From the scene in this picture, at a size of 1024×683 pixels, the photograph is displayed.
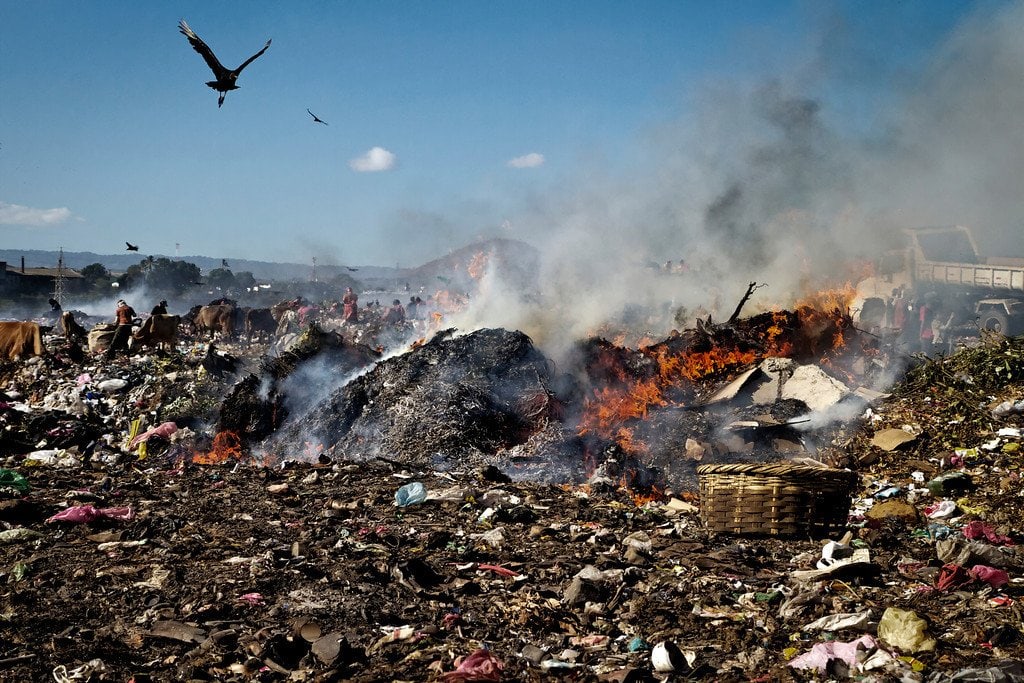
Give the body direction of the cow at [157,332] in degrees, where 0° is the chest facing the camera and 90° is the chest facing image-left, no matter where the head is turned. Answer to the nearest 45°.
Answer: approximately 90°

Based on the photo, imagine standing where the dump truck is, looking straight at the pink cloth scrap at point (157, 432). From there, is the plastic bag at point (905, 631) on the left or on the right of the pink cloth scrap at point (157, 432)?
left

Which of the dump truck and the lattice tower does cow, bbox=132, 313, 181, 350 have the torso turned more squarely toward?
the lattice tower

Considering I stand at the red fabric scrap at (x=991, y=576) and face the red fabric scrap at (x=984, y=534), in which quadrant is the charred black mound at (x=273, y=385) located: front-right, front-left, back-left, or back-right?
front-left

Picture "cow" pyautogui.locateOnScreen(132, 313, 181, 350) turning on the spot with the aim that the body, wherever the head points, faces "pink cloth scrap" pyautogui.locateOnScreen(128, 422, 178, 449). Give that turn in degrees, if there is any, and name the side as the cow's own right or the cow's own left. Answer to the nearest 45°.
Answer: approximately 90° to the cow's own left

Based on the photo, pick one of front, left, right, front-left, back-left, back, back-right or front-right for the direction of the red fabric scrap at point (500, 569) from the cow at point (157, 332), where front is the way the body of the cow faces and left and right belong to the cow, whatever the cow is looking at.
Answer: left

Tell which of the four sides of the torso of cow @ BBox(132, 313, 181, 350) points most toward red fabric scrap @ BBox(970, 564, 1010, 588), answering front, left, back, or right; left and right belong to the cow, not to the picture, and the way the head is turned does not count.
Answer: left

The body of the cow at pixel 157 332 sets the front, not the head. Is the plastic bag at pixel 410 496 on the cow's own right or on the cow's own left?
on the cow's own left

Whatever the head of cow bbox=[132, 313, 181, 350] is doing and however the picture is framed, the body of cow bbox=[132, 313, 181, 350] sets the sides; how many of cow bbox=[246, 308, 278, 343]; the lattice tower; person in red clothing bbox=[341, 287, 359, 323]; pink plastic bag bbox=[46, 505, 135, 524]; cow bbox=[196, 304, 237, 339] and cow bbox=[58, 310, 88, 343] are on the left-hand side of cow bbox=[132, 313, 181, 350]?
1

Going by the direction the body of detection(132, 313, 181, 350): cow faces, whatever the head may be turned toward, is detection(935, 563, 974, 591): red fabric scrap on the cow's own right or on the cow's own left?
on the cow's own left

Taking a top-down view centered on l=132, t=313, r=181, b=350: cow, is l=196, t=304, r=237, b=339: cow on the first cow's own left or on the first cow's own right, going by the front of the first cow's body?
on the first cow's own right

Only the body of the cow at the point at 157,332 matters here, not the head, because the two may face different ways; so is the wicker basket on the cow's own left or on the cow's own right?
on the cow's own left

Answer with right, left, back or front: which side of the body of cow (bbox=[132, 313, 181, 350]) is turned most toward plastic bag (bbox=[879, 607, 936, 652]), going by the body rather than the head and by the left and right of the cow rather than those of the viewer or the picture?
left
